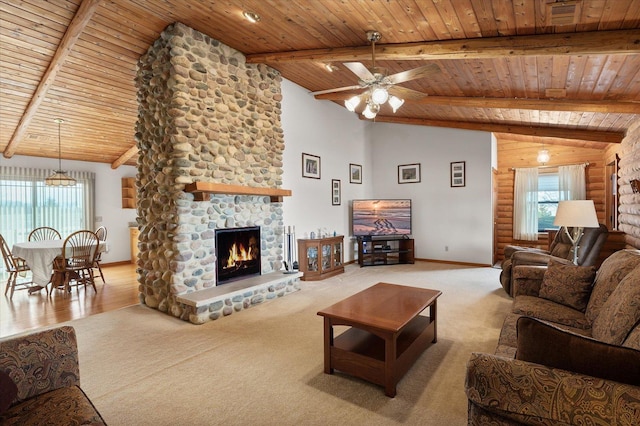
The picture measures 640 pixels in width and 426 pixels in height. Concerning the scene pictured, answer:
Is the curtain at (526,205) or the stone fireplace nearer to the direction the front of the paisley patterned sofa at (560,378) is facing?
the stone fireplace

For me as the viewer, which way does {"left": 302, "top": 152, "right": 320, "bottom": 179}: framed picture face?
facing the viewer and to the right of the viewer

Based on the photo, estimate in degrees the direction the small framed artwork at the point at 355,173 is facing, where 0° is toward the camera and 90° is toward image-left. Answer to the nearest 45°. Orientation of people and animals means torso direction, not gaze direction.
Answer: approximately 315°

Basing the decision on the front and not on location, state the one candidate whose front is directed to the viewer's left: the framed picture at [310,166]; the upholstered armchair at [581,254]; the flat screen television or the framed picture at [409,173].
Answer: the upholstered armchair

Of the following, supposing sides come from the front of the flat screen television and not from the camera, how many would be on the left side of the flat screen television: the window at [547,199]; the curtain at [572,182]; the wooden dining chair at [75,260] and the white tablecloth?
2

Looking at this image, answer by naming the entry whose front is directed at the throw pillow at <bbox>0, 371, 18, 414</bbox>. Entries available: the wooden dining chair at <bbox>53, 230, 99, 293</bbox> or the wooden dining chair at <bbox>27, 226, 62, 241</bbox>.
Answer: the wooden dining chair at <bbox>27, 226, 62, 241</bbox>

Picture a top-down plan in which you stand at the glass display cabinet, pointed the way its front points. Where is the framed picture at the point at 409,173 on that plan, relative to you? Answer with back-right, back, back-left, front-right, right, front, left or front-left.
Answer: left

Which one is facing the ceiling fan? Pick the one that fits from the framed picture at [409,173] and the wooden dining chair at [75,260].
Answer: the framed picture

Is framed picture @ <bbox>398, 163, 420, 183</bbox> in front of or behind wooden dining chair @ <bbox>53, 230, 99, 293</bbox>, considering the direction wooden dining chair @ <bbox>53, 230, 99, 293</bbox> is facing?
behind

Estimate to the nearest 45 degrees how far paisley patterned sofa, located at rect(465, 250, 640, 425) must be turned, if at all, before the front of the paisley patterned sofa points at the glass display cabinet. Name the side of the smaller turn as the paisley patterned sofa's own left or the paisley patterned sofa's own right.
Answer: approximately 45° to the paisley patterned sofa's own right

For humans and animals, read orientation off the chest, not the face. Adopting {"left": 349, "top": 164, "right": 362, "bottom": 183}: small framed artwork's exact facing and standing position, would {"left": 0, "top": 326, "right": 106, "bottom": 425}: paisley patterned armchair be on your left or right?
on your right

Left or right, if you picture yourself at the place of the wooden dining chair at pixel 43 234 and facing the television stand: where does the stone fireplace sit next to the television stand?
right

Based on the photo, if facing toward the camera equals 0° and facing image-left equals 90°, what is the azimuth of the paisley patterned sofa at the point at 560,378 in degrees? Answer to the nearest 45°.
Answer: approximately 90°
